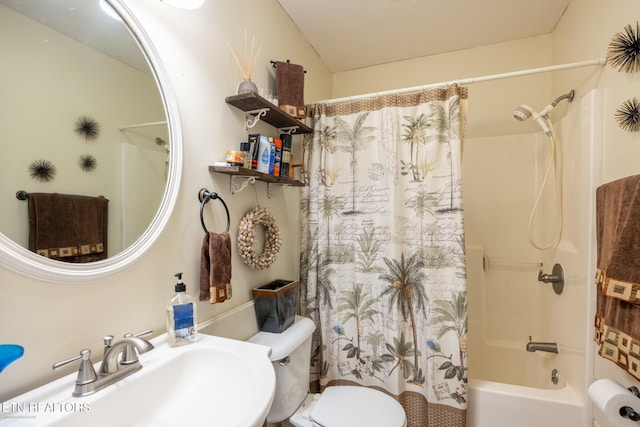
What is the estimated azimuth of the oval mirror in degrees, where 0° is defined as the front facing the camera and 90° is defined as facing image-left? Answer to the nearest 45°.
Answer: approximately 315°

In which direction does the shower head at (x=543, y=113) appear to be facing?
to the viewer's left

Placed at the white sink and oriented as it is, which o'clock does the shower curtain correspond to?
The shower curtain is roughly at 10 o'clock from the white sink.

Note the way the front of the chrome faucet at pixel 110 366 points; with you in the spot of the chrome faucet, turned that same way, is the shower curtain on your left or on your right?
on your left

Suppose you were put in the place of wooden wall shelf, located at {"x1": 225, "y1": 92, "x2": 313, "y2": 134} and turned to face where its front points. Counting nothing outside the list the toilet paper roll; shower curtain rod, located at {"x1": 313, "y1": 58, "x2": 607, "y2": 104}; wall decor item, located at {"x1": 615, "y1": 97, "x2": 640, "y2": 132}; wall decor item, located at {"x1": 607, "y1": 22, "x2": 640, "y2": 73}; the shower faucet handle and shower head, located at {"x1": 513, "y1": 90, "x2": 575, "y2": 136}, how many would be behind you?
0

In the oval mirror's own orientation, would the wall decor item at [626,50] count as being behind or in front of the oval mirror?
in front

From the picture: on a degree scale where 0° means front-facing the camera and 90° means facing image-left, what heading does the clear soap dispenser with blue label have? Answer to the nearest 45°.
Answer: approximately 315°

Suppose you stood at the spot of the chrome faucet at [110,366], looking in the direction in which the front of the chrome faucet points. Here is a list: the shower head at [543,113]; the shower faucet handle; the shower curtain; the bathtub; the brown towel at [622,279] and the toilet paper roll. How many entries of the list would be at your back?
0

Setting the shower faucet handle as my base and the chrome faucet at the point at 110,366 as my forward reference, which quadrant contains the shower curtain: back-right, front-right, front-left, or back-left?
front-right

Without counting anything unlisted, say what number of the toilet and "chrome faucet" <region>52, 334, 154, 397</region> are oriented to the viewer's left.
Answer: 0

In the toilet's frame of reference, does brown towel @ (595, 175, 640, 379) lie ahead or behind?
ahead

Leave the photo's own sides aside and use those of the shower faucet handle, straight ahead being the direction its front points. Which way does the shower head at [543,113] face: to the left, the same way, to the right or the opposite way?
the same way

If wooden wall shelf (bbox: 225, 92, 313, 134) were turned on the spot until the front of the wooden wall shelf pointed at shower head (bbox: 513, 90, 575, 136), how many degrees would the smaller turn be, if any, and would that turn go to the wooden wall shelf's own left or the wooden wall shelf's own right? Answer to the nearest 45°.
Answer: approximately 45° to the wooden wall shelf's own left

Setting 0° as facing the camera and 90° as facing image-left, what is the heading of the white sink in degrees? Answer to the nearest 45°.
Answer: approximately 315°

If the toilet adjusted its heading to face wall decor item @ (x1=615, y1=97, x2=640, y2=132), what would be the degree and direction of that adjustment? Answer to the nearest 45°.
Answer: approximately 45° to its left

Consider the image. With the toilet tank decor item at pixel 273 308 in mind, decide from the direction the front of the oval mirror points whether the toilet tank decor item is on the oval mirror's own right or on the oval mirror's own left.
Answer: on the oval mirror's own left
